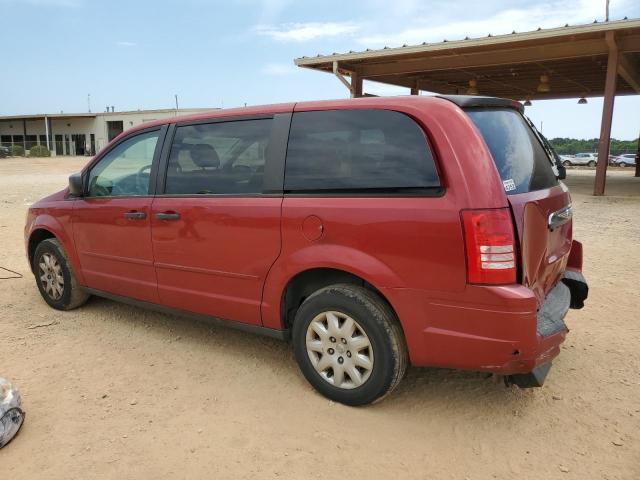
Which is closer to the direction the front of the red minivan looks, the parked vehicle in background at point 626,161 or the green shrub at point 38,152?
the green shrub

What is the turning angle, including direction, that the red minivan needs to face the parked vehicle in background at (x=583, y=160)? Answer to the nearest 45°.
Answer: approximately 90° to its right

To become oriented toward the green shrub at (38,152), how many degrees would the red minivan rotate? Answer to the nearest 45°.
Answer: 0° — it already faces it

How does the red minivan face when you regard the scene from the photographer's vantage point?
facing away from the viewer and to the left of the viewer

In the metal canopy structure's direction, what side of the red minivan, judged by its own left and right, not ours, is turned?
right

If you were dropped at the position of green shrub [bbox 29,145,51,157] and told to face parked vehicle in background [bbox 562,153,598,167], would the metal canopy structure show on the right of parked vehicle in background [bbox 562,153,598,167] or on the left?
right

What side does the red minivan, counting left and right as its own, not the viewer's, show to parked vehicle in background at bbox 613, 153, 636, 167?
right
